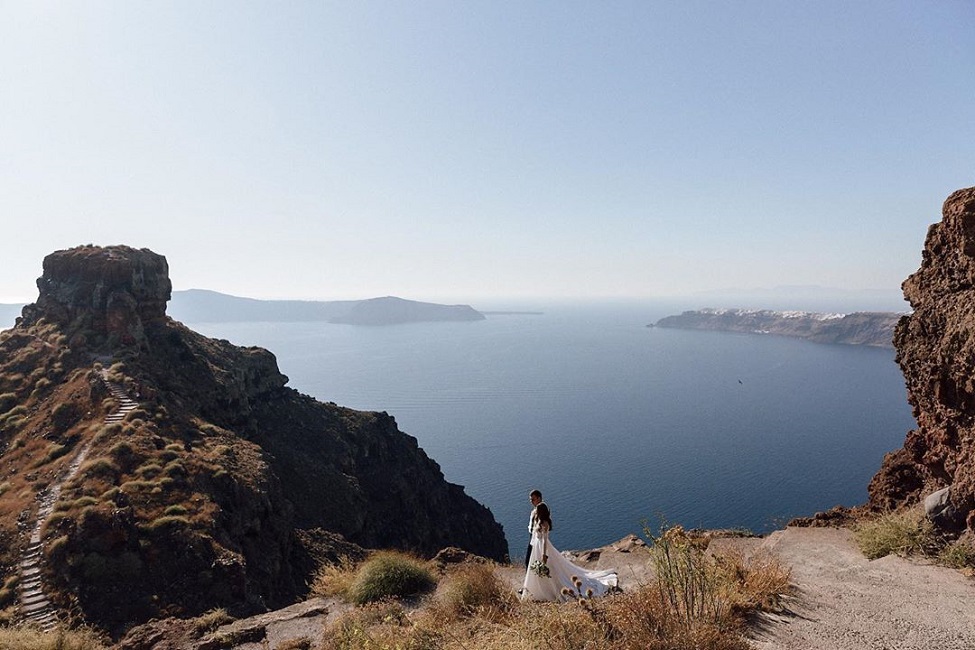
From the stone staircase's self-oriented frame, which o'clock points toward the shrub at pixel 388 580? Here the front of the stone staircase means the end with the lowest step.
The shrub is roughly at 11 o'clock from the stone staircase.

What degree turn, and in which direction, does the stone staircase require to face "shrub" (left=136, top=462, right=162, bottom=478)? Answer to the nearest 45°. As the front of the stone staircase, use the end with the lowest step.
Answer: approximately 135° to its left

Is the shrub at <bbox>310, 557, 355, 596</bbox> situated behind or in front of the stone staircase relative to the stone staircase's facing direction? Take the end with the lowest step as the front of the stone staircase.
in front

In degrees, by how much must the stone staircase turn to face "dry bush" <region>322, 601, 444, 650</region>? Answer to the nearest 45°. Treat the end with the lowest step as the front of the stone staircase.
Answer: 0° — it already faces it

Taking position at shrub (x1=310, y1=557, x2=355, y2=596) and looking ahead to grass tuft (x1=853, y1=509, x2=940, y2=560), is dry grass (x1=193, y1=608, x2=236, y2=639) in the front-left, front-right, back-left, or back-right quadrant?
back-right

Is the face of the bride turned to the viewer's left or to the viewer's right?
to the viewer's left

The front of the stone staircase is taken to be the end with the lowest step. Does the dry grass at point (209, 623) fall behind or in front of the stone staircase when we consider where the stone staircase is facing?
in front

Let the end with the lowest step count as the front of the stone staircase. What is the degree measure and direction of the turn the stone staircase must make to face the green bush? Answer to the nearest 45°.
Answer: approximately 45° to its left

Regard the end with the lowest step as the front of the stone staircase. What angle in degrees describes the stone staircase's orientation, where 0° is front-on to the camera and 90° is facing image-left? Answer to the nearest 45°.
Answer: approximately 0°
